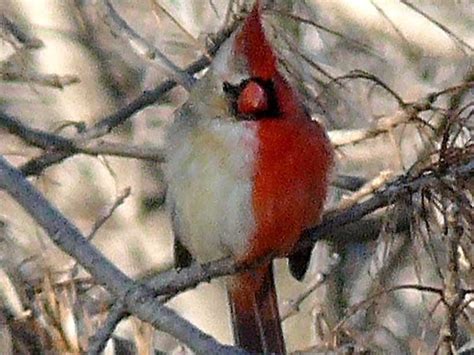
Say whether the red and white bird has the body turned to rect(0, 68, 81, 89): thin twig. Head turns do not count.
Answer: no

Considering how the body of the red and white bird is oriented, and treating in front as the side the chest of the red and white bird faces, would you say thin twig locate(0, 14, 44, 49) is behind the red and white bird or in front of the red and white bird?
behind

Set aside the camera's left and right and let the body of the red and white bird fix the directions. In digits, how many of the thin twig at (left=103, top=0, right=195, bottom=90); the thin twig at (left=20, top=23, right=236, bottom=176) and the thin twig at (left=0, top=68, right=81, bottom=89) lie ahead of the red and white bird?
0

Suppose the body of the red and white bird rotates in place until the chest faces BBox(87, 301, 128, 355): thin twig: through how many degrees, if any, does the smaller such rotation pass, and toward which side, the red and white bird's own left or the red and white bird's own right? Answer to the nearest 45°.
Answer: approximately 45° to the red and white bird's own right

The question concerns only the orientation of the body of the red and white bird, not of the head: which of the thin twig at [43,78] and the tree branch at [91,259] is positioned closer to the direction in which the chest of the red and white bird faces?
the tree branch

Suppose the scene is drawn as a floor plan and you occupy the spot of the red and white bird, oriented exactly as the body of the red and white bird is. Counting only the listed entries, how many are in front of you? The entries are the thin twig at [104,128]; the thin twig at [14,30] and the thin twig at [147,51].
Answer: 0

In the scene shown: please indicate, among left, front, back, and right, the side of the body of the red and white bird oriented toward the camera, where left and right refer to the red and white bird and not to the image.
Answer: front

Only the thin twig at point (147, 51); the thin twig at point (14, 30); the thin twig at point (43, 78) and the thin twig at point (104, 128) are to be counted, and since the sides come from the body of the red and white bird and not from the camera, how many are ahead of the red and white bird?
0

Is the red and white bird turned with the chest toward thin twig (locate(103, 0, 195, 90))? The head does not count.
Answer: no

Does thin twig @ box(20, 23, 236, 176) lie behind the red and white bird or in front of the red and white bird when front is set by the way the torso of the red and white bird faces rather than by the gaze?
behind
